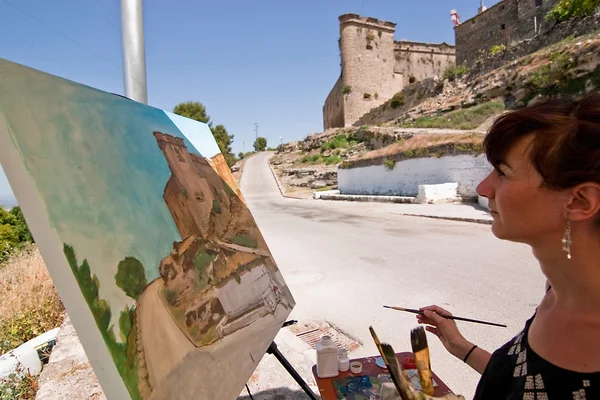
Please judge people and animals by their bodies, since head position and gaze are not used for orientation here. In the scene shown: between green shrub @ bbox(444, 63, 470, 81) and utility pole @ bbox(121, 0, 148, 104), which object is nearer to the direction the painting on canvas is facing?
the green shrub

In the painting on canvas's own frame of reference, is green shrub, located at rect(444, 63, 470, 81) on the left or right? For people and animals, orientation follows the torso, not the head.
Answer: on its left

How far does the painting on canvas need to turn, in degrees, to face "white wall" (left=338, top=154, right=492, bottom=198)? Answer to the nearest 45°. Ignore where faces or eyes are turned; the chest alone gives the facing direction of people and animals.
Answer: approximately 90° to its left

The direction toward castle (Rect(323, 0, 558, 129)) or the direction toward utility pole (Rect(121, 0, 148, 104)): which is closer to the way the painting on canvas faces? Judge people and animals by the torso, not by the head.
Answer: the castle

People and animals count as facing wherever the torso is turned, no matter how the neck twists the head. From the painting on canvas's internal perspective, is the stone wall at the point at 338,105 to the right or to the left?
on its left

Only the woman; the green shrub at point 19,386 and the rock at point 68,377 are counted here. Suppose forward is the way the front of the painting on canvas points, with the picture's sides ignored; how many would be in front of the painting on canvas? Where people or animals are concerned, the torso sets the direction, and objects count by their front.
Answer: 1

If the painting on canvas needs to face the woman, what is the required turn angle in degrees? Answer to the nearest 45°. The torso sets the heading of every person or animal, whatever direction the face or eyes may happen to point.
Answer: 0° — it already faces them

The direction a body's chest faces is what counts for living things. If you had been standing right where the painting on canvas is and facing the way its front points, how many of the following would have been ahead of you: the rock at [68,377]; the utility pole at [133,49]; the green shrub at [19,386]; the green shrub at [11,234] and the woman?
1

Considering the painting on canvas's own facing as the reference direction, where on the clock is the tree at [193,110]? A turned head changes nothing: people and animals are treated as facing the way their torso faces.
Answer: The tree is roughly at 8 o'clock from the painting on canvas.

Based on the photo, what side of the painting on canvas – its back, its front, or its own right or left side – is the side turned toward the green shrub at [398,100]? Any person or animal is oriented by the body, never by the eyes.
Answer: left

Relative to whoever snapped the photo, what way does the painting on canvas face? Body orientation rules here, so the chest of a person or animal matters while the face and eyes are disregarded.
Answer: facing the viewer and to the right of the viewer

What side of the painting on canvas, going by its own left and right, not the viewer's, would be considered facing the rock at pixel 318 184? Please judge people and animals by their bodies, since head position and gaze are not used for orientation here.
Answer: left

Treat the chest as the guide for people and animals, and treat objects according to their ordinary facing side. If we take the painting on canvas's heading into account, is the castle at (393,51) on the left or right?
on its left
